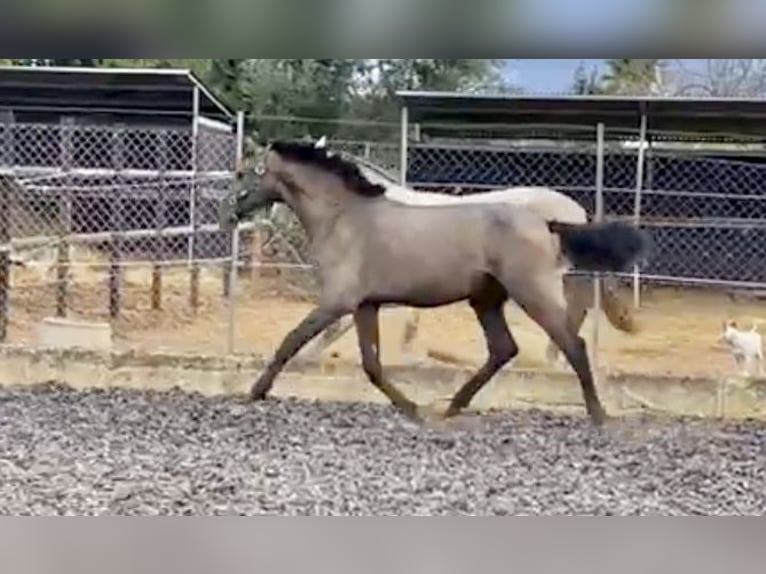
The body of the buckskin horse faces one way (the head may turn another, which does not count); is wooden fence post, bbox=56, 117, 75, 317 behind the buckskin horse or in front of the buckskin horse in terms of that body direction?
in front

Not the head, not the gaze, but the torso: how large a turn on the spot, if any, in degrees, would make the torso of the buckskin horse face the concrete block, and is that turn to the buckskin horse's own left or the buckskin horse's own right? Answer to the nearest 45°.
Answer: approximately 45° to the buckskin horse's own right

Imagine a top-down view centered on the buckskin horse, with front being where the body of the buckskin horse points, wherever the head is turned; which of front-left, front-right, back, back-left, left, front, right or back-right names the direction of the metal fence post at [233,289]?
front-right

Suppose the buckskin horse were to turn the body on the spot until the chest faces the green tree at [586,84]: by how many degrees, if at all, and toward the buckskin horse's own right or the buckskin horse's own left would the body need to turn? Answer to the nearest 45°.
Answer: approximately 135° to the buckskin horse's own right

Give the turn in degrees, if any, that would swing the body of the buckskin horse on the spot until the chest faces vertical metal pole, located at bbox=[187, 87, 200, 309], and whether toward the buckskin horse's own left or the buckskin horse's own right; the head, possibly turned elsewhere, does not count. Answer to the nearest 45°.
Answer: approximately 45° to the buckskin horse's own right

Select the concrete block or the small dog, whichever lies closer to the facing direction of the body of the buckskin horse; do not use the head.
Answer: the concrete block

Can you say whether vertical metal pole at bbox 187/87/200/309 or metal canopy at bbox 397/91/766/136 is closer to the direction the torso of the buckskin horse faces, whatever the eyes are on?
the vertical metal pole

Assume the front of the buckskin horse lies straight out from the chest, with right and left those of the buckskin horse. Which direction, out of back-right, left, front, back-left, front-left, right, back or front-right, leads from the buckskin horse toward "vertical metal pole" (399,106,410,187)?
right

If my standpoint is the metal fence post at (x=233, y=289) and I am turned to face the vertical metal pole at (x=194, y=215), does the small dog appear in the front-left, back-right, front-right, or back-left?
back-right

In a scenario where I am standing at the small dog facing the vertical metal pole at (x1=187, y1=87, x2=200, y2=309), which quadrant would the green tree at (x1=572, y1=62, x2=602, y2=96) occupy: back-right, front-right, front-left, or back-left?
front-right

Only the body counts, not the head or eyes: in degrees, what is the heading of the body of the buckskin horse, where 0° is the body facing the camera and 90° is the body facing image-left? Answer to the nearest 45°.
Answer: approximately 90°

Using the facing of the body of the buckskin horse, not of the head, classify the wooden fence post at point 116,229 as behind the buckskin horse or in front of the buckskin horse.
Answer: in front

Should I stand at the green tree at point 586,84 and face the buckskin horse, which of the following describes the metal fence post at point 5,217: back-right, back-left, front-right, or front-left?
front-right

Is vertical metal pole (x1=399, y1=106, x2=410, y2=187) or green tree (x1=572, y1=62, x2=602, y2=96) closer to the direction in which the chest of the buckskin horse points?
the vertical metal pole

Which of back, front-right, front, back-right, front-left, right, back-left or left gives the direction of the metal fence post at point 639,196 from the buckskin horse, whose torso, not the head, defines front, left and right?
back-right
